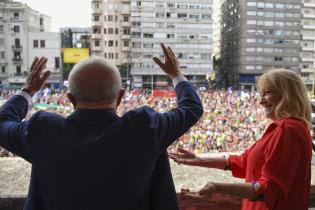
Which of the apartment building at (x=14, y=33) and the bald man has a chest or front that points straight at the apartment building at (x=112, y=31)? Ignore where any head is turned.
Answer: the bald man

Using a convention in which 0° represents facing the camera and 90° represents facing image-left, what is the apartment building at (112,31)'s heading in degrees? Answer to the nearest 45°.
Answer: approximately 0°

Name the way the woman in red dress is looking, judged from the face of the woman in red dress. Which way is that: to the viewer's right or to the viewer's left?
to the viewer's left

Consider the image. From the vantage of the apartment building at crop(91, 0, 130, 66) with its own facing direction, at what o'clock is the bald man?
The bald man is roughly at 12 o'clock from the apartment building.

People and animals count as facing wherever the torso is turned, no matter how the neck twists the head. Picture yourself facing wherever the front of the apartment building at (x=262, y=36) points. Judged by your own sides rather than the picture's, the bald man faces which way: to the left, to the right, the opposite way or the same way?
the opposite way

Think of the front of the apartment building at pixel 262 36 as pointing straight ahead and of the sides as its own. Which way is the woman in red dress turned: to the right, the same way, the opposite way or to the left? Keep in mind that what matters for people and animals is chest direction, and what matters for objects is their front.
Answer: to the right

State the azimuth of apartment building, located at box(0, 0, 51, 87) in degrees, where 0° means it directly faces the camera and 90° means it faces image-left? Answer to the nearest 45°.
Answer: approximately 0°

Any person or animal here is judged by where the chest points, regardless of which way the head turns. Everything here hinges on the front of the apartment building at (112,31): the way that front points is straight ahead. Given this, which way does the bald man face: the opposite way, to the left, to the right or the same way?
the opposite way

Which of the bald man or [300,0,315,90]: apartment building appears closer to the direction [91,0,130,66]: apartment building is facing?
the bald man

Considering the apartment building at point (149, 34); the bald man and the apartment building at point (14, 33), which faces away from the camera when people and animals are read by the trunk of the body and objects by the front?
the bald man

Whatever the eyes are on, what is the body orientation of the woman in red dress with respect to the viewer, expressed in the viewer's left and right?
facing to the left of the viewer

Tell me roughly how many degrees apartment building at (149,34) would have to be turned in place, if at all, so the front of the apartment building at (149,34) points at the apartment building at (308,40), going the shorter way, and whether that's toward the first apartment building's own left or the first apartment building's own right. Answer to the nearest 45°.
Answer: approximately 135° to the first apartment building's own left

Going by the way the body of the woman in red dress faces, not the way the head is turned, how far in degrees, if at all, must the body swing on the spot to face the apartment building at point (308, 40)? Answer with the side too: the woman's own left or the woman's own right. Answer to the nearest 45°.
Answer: approximately 90° to the woman's own right

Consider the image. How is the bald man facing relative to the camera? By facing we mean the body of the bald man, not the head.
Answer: away from the camera

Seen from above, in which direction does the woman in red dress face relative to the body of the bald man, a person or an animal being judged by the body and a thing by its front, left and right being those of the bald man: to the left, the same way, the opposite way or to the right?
to the left

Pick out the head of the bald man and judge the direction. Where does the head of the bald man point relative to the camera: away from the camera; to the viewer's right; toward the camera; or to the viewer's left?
away from the camera
